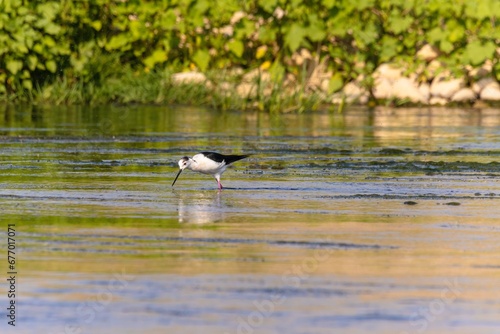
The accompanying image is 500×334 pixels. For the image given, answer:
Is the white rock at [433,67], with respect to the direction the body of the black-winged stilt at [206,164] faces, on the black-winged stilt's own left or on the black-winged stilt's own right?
on the black-winged stilt's own right

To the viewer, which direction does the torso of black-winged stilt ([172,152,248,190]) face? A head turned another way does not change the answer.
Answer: to the viewer's left

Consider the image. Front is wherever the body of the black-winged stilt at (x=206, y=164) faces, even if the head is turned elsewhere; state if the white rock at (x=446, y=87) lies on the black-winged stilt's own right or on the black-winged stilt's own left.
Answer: on the black-winged stilt's own right

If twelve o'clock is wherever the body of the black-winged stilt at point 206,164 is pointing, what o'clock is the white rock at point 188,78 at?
The white rock is roughly at 3 o'clock from the black-winged stilt.

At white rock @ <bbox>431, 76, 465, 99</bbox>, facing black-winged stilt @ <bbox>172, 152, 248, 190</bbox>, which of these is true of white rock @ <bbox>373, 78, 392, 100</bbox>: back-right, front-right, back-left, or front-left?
front-right
